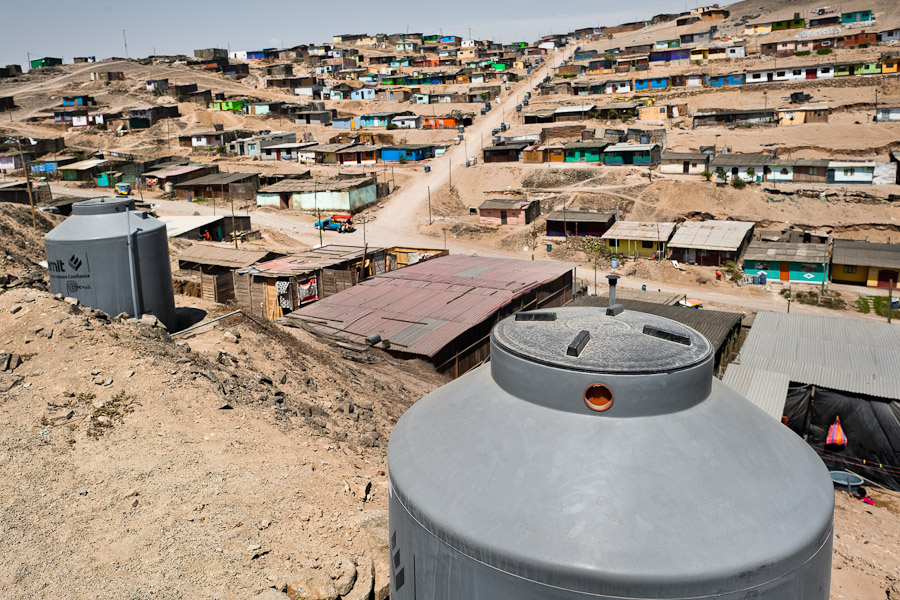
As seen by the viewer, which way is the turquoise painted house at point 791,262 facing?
toward the camera

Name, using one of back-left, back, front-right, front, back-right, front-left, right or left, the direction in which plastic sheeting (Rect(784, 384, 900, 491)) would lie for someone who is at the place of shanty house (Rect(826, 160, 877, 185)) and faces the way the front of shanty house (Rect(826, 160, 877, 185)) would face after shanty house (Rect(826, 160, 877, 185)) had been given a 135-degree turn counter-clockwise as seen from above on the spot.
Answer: back-right

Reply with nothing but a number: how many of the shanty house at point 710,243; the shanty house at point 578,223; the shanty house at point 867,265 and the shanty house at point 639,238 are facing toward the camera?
4

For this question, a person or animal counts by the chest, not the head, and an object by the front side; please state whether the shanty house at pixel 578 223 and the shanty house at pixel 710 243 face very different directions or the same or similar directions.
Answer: same or similar directions

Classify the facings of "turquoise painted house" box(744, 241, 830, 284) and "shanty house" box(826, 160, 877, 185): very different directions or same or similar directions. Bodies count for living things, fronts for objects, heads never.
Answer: same or similar directions

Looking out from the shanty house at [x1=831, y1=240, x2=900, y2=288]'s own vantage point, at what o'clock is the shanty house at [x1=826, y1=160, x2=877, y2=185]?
the shanty house at [x1=826, y1=160, x2=877, y2=185] is roughly at 6 o'clock from the shanty house at [x1=831, y1=240, x2=900, y2=288].

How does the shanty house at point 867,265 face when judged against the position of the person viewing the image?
facing the viewer

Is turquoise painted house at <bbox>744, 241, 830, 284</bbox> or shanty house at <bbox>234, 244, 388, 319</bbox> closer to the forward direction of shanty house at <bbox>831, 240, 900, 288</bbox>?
the shanty house

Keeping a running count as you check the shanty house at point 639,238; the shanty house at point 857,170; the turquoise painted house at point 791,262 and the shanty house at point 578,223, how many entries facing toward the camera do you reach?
4

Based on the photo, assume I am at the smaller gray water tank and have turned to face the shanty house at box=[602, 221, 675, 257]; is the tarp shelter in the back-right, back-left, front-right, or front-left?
front-right

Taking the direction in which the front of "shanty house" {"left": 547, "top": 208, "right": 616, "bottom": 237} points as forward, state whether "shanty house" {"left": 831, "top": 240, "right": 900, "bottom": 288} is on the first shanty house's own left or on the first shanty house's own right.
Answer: on the first shanty house's own left

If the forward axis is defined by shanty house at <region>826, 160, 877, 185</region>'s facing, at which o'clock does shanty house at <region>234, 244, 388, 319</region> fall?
shanty house at <region>234, 244, 388, 319</region> is roughly at 1 o'clock from shanty house at <region>826, 160, 877, 185</region>.

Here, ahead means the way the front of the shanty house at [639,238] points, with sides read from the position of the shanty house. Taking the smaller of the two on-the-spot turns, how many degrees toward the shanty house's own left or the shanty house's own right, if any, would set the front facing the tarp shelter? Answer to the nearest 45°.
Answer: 0° — it already faces it

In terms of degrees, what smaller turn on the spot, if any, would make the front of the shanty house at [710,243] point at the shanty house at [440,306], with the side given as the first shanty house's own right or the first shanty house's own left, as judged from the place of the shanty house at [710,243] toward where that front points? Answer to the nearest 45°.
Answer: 0° — it already faces it

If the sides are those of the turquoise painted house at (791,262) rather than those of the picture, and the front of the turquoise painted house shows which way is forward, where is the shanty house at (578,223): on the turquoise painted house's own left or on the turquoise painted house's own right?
on the turquoise painted house's own right

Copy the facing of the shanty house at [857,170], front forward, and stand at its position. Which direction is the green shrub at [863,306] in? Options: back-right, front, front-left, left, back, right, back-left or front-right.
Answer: front

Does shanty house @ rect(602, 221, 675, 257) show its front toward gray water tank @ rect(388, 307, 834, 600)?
yes
